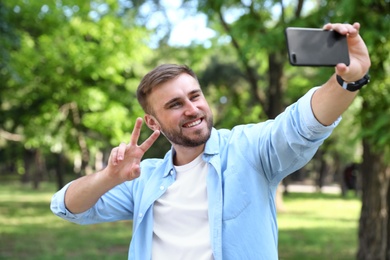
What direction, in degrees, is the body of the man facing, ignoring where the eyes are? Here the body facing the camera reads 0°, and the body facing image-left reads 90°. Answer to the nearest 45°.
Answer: approximately 0°

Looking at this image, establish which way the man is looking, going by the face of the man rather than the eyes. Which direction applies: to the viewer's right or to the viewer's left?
to the viewer's right

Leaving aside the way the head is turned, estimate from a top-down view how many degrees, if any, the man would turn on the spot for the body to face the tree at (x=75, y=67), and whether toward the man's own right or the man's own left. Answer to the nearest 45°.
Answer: approximately 180°
